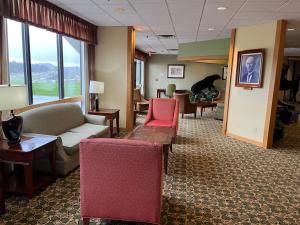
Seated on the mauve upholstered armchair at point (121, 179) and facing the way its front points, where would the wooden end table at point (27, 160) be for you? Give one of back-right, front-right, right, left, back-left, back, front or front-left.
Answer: front-left

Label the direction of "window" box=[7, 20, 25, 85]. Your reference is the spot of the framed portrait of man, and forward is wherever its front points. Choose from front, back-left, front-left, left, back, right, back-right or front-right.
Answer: front

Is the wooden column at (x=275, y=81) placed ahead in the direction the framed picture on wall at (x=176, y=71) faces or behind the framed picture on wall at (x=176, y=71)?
ahead

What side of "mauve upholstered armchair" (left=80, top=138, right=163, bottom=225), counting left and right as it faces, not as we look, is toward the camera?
back

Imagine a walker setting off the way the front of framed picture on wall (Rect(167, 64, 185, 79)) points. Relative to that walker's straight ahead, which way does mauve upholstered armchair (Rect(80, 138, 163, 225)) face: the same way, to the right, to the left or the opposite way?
the opposite way

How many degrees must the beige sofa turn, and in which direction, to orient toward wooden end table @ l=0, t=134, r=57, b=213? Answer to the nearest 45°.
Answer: approximately 90° to its right

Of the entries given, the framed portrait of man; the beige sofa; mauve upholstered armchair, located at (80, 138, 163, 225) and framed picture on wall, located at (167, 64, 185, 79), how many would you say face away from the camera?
1

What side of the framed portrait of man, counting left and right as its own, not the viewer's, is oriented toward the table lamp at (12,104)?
front

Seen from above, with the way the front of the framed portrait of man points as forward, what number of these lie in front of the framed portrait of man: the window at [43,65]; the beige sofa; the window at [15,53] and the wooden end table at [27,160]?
4

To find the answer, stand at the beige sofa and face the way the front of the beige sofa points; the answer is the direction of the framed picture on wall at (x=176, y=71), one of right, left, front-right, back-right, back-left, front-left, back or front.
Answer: left

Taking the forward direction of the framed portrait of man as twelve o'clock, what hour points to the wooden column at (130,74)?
The wooden column is roughly at 1 o'clock from the framed portrait of man.

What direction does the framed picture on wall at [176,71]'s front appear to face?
toward the camera

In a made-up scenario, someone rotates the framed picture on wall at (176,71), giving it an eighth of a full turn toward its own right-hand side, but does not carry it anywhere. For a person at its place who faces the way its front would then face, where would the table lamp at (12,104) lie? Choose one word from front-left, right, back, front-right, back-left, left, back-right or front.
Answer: front-left

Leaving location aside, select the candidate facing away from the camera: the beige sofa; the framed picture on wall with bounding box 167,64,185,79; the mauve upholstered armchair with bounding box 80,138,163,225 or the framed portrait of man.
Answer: the mauve upholstered armchair
